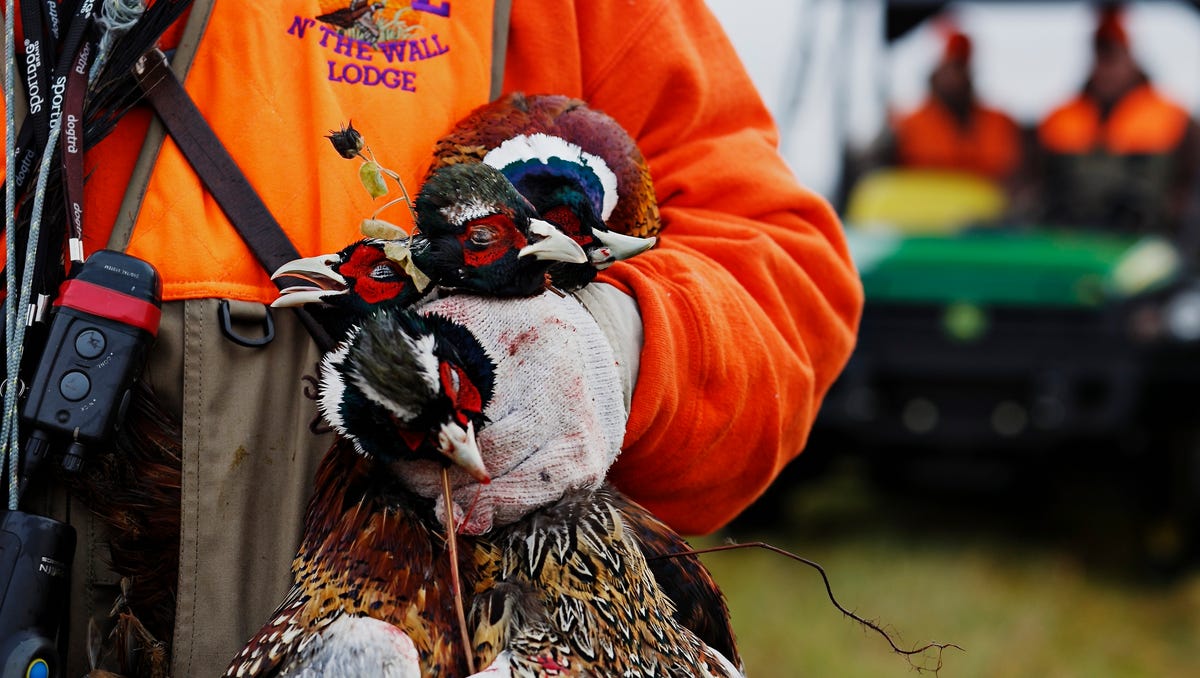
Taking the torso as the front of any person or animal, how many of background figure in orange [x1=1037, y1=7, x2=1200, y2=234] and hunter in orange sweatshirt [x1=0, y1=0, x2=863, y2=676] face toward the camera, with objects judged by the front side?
2

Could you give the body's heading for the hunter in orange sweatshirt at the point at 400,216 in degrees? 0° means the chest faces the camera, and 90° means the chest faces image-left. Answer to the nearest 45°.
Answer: approximately 0°

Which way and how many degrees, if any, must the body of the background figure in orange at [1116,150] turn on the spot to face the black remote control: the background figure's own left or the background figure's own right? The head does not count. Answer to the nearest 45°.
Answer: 0° — they already face it

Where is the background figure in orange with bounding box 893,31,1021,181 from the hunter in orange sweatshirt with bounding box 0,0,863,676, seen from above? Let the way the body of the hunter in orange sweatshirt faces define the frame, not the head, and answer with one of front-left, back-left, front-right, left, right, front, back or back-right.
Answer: back-left
